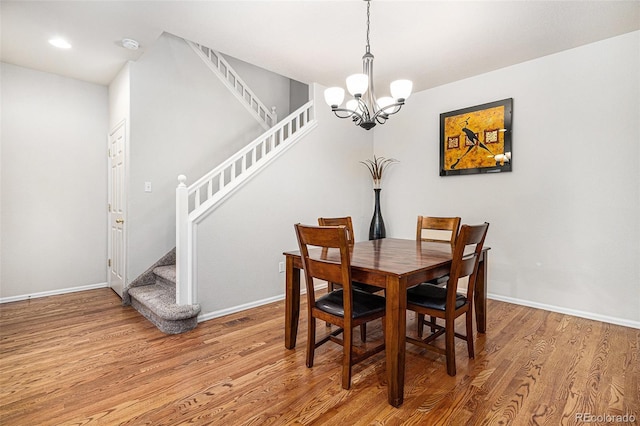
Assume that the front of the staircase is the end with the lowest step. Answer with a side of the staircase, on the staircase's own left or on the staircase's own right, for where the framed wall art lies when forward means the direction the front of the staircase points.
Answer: on the staircase's own left

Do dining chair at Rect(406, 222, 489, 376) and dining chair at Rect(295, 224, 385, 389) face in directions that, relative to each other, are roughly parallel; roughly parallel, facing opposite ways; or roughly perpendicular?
roughly perpendicular

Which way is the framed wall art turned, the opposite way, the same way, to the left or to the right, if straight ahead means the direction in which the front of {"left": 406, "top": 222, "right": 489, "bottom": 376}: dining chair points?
to the left

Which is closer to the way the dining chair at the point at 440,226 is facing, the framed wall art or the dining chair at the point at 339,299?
the dining chair

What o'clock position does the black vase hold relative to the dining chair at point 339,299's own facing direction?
The black vase is roughly at 11 o'clock from the dining chair.

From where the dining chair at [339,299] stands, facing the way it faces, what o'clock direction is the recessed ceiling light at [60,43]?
The recessed ceiling light is roughly at 8 o'clock from the dining chair.

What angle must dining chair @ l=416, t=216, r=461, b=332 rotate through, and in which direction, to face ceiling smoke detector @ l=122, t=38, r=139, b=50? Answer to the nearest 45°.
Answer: approximately 45° to its right

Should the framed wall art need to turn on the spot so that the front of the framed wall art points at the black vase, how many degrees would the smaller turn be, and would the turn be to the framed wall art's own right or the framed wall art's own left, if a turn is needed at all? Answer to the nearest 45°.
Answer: approximately 45° to the framed wall art's own right

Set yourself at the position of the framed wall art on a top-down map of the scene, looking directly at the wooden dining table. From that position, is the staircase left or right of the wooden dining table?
right

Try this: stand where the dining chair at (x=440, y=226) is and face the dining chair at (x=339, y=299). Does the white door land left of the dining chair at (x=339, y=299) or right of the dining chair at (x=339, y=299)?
right

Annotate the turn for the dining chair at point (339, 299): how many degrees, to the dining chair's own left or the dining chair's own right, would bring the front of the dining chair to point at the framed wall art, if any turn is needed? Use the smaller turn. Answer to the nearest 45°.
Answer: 0° — it already faces it
